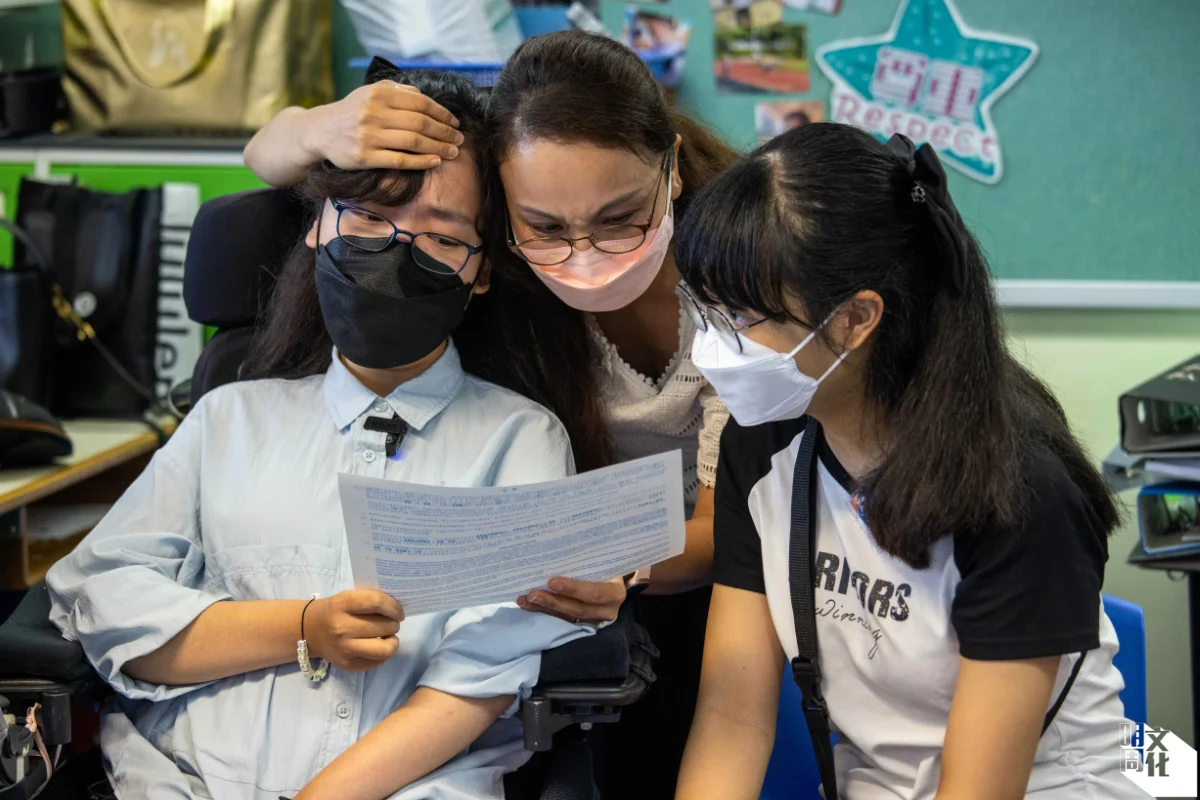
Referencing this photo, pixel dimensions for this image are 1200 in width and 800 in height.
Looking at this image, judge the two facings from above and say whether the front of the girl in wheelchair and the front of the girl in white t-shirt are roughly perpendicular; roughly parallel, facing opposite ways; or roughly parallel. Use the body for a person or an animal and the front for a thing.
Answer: roughly perpendicular

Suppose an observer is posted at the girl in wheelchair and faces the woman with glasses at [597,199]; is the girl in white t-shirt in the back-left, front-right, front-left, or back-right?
front-right

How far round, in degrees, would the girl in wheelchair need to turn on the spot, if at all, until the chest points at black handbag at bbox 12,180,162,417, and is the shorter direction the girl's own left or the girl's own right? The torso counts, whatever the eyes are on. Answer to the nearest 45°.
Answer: approximately 180°

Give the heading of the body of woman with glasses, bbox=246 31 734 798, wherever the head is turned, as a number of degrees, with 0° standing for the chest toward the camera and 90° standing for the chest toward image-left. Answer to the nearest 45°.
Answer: approximately 45°

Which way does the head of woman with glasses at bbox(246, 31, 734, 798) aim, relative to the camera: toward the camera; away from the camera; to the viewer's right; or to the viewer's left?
toward the camera

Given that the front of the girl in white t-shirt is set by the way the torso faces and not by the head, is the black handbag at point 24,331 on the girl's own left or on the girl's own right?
on the girl's own right

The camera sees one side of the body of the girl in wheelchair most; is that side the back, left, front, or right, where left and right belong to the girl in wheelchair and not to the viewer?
front

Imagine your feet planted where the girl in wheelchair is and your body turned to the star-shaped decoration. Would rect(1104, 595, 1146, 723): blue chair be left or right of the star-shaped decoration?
right

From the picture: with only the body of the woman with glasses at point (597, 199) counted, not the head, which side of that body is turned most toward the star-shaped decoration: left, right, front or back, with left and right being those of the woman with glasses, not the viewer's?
back

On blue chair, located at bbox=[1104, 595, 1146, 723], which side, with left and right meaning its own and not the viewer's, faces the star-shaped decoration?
right

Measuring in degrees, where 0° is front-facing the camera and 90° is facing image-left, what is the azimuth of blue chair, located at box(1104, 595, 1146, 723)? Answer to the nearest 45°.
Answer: approximately 45°

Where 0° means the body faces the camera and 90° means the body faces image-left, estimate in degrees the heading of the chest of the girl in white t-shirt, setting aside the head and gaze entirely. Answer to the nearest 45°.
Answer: approximately 45°

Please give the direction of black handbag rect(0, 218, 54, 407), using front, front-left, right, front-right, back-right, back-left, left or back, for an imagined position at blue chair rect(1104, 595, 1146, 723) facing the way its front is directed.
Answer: front-right

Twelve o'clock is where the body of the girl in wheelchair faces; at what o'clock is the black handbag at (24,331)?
The black handbag is roughly at 5 o'clock from the girl in wheelchair.
